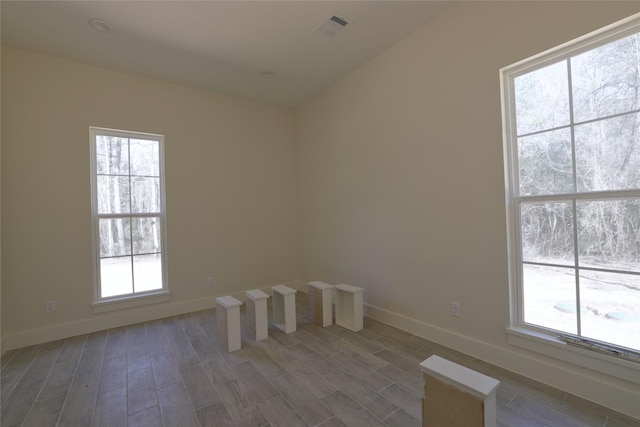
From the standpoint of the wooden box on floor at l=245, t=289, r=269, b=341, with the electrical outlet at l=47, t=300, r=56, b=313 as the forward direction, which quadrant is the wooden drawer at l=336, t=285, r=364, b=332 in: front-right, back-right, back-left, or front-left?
back-right

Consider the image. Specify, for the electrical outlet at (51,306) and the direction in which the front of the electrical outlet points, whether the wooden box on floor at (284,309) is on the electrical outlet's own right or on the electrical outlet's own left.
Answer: on the electrical outlet's own left

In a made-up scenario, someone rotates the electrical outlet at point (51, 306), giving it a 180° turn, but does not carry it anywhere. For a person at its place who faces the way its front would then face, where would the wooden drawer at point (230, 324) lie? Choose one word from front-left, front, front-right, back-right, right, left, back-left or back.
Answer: back-right

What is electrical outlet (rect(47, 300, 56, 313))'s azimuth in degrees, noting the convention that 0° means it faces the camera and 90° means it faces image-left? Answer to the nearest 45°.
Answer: approximately 0°

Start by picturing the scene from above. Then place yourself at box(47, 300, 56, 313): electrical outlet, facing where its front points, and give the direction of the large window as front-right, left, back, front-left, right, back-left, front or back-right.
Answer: front-left

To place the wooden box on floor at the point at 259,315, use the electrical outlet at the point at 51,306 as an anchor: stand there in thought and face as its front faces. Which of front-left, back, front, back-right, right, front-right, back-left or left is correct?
front-left
